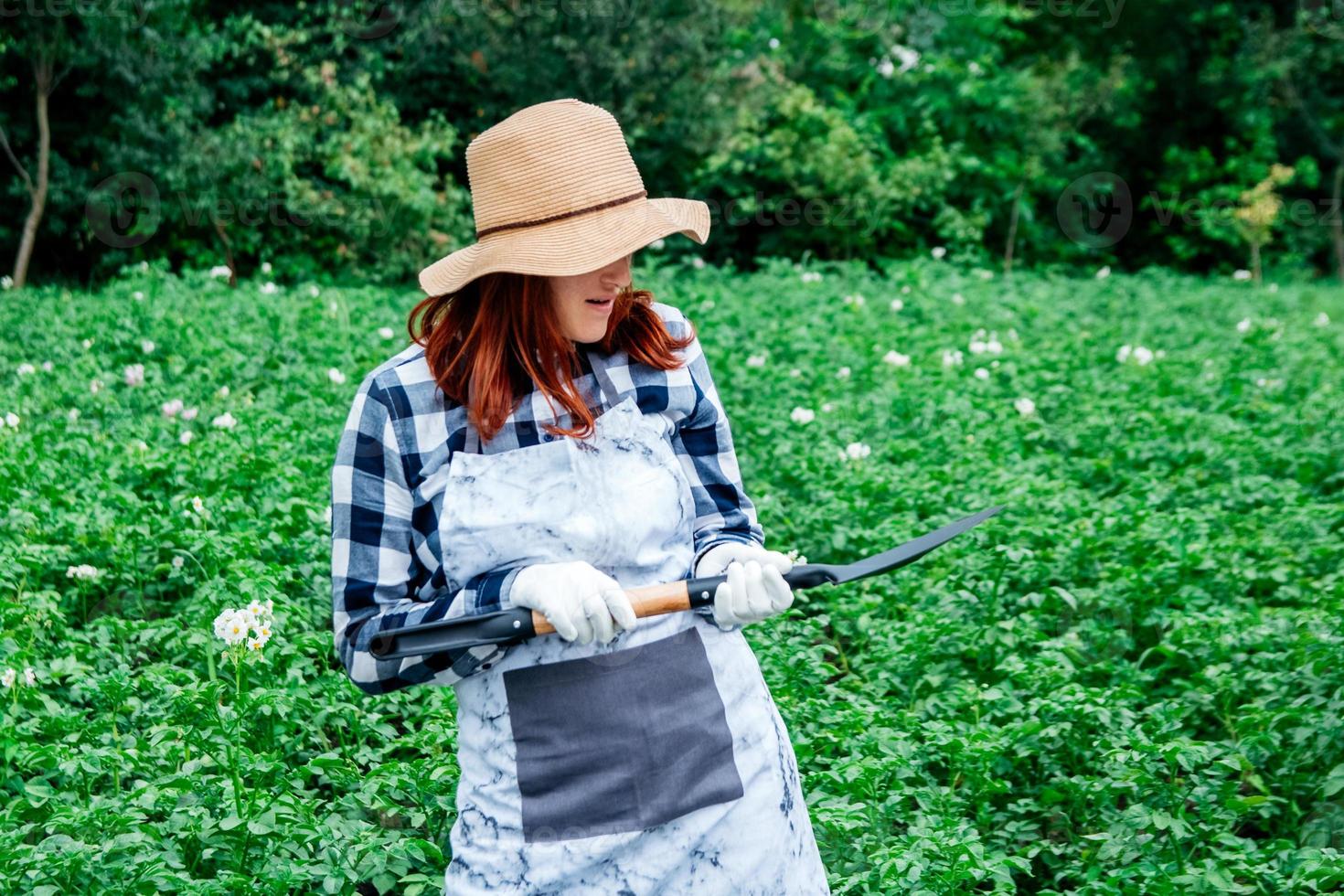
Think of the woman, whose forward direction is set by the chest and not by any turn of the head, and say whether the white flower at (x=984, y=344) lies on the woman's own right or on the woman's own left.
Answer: on the woman's own left

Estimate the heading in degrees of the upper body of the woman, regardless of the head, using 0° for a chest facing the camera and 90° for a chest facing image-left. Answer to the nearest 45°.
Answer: approximately 315°

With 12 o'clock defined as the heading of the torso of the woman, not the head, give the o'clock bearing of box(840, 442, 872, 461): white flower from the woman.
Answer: The white flower is roughly at 8 o'clock from the woman.
